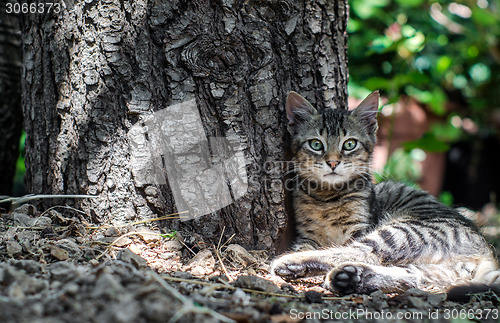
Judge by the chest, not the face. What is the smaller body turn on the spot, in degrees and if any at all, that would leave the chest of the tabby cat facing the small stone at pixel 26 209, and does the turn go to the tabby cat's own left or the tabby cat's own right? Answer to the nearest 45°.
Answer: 0° — it already faces it

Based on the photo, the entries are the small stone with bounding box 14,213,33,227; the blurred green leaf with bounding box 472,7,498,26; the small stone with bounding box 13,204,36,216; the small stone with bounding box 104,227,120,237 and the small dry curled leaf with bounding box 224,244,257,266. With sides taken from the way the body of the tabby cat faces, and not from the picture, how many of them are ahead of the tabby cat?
4

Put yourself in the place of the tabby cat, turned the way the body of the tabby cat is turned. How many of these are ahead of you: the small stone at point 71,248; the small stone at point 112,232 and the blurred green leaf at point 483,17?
2

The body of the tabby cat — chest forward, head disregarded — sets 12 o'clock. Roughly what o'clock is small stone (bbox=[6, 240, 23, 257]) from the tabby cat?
The small stone is roughly at 12 o'clock from the tabby cat.

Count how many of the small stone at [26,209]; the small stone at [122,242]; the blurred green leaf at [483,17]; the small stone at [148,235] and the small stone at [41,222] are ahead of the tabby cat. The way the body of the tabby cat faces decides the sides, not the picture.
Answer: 4

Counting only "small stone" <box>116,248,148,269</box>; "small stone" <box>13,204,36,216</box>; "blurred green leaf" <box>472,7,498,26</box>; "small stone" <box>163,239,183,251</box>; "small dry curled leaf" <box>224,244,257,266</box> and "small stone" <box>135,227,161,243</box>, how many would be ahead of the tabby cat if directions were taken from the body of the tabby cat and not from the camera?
5

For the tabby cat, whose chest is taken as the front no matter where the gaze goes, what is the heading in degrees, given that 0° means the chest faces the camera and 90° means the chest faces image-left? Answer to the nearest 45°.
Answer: approximately 45°

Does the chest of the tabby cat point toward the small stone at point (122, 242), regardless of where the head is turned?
yes

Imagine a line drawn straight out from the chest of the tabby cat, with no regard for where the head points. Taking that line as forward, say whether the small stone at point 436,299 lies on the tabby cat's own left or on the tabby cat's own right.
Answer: on the tabby cat's own left

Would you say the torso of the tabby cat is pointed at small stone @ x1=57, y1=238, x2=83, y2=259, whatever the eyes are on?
yes

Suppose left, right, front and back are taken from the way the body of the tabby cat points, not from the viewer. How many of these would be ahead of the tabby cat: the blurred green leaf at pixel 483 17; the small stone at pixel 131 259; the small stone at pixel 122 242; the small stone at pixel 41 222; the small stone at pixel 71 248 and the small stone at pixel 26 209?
5
